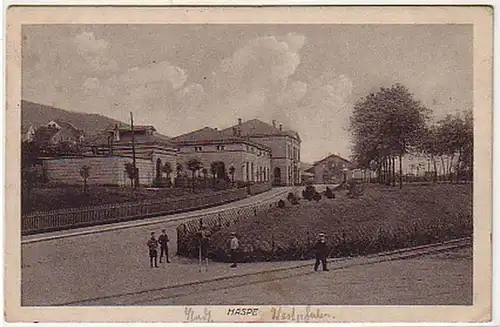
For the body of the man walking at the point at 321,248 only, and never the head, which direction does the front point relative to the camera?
toward the camera

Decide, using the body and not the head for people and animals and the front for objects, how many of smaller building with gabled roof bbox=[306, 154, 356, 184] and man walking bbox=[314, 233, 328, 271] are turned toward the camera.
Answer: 2

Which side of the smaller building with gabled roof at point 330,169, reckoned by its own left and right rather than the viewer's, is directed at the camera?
front

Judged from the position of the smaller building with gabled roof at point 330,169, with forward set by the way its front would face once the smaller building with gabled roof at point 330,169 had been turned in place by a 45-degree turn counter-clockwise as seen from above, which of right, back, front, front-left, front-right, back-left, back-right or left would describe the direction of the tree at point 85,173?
back-right

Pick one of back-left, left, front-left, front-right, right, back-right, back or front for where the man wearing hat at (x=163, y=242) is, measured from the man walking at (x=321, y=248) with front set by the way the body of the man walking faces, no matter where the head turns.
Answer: right

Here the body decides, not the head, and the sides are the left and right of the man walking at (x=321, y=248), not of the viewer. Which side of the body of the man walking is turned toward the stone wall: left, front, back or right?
back
